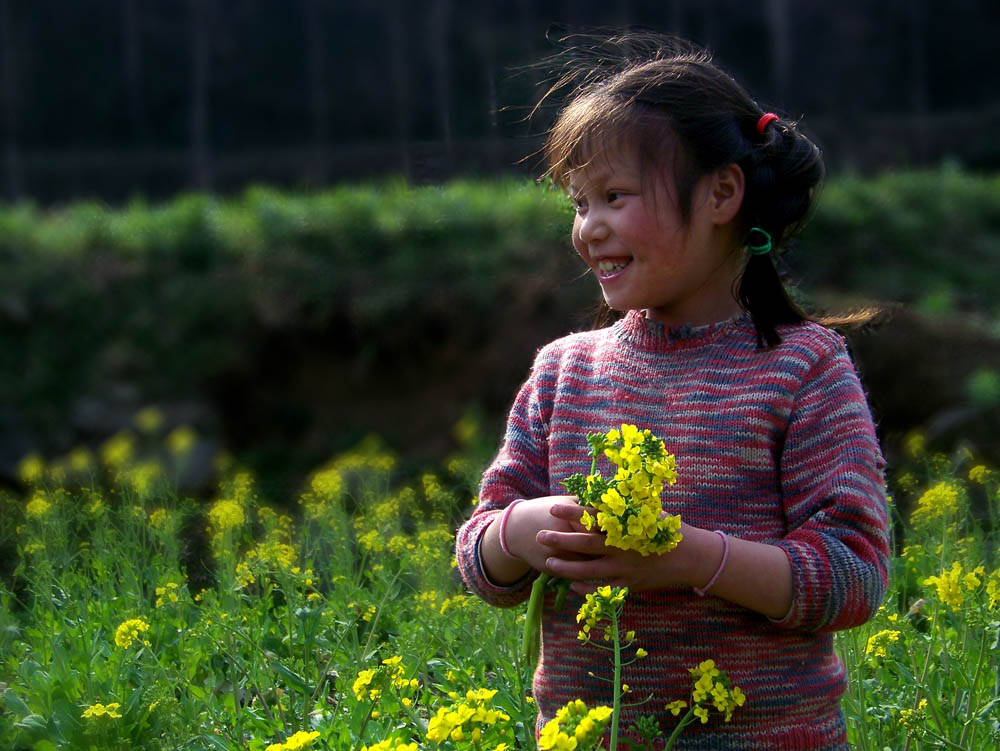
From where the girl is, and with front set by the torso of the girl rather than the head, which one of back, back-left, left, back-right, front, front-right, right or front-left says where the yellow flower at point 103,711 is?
front-right

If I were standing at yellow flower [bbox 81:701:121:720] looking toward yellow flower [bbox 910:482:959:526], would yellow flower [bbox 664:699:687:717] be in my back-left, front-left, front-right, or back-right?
front-right

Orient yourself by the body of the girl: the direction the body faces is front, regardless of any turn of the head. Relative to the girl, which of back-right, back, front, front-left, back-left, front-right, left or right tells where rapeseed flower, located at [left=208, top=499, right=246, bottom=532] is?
right

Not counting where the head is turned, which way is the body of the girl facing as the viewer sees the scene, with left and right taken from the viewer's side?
facing the viewer and to the left of the viewer
